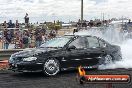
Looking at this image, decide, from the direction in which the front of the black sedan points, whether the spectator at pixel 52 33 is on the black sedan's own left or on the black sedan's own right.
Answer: on the black sedan's own right

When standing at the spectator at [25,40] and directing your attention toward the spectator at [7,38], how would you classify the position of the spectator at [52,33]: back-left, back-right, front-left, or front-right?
back-right

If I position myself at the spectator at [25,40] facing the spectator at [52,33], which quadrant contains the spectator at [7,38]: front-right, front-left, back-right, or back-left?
back-left

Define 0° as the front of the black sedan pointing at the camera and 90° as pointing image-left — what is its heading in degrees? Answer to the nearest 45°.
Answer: approximately 45°

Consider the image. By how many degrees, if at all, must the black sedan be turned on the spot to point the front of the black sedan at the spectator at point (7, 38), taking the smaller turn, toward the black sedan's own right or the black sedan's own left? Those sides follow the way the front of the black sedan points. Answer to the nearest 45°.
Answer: approximately 90° to the black sedan's own right
